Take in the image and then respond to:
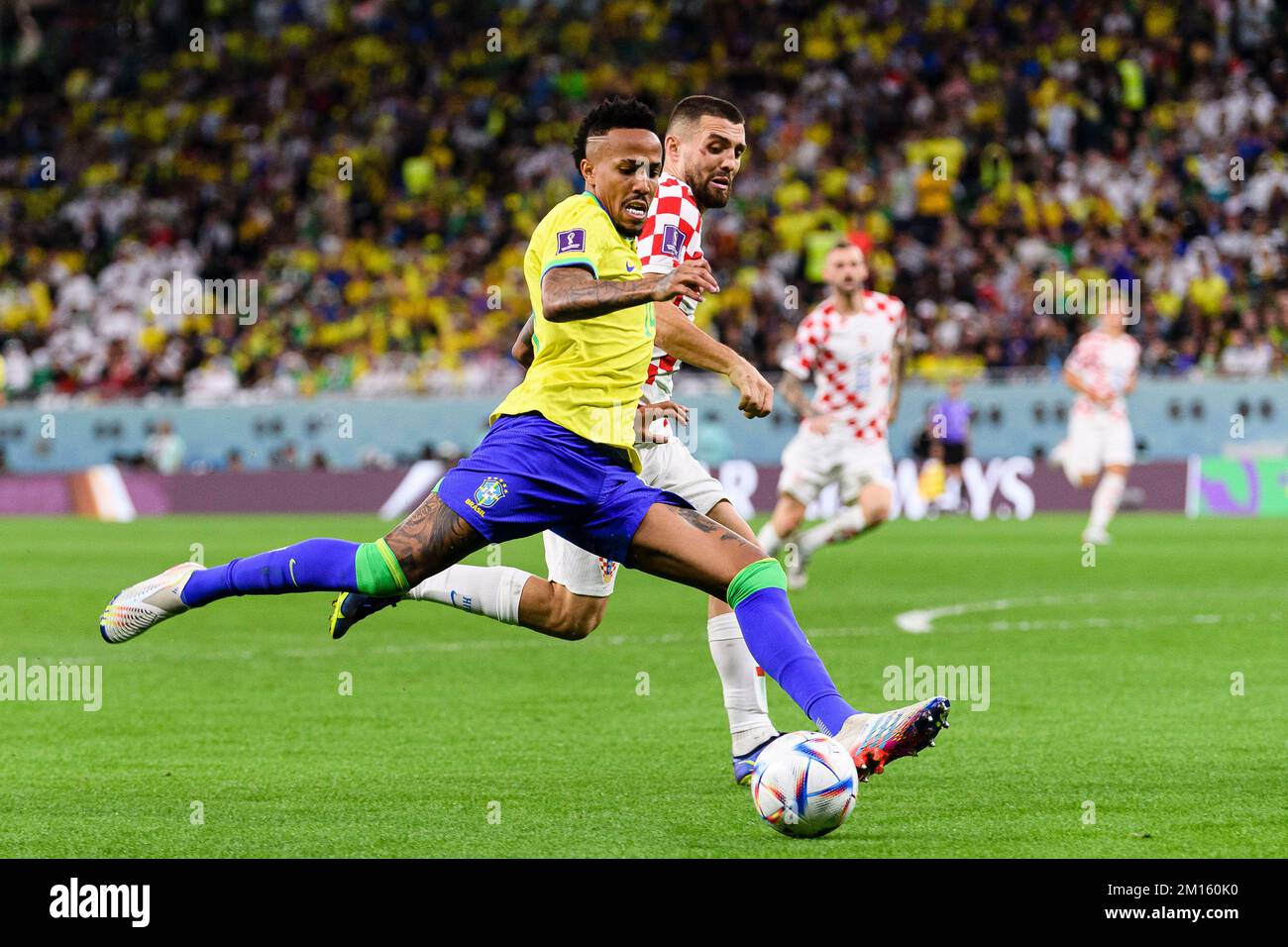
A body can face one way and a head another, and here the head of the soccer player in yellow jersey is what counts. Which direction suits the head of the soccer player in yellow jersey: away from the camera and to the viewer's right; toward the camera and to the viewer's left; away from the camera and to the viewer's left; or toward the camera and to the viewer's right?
toward the camera and to the viewer's right

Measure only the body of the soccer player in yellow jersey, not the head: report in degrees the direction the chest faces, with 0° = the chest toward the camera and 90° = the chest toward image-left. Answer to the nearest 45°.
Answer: approximately 270°

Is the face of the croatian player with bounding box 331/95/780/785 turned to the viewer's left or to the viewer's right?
to the viewer's right

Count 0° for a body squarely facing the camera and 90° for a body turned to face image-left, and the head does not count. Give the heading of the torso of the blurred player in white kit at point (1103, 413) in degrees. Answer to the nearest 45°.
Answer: approximately 0°

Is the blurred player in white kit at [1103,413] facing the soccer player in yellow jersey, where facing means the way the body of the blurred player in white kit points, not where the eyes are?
yes

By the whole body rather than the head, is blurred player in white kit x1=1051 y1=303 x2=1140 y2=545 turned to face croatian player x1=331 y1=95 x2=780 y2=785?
yes

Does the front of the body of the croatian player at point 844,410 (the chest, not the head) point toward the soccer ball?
yes

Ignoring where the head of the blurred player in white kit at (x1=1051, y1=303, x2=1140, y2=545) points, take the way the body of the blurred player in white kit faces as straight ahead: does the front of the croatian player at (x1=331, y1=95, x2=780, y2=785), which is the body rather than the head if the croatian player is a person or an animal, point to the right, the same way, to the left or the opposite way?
to the left
